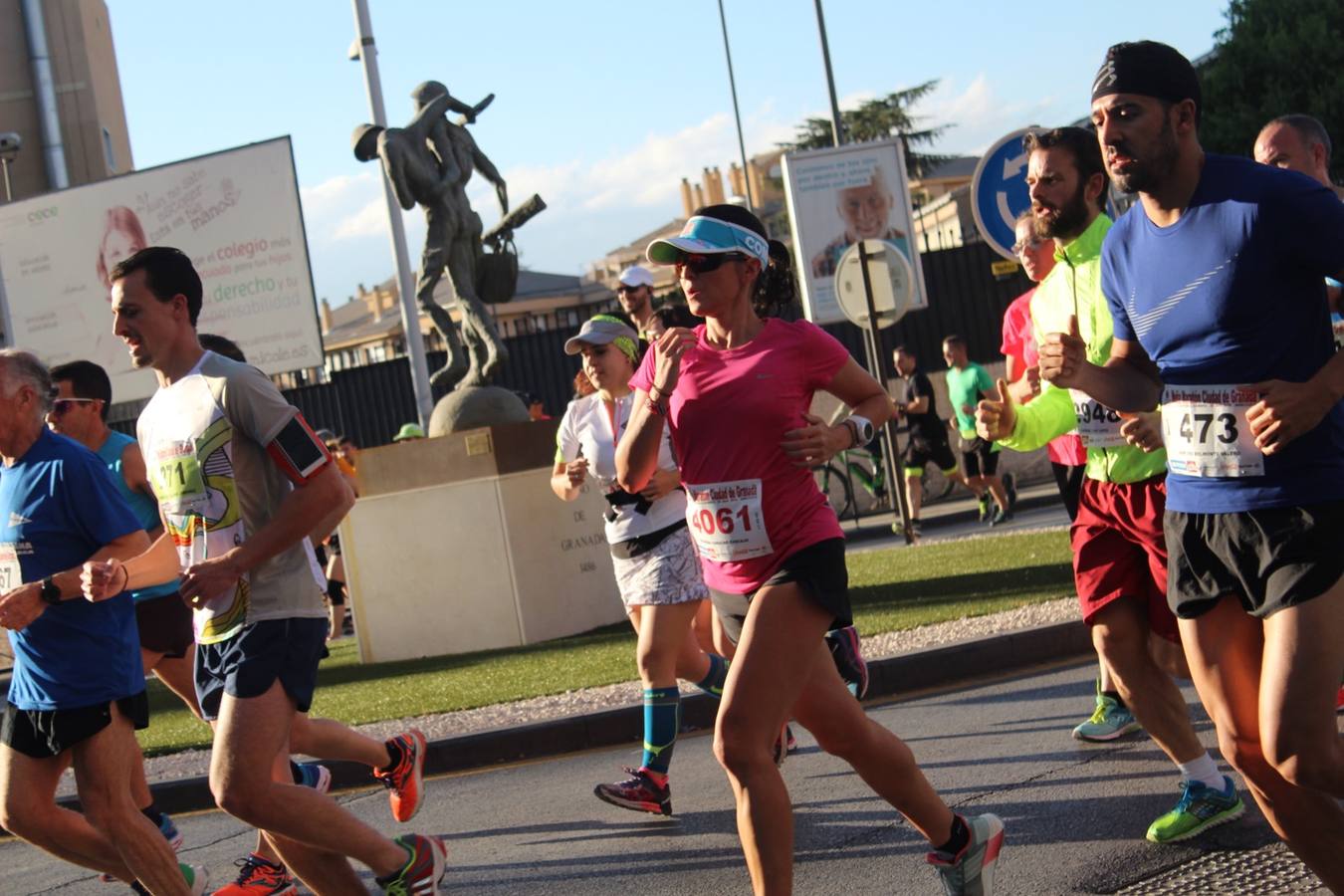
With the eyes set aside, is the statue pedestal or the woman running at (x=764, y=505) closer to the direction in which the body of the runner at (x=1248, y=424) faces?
the woman running

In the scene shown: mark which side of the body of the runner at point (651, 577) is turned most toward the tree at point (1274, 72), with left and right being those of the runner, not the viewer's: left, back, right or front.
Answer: back

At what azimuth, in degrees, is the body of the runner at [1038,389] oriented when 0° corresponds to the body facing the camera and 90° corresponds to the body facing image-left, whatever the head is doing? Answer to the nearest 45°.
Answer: approximately 45°

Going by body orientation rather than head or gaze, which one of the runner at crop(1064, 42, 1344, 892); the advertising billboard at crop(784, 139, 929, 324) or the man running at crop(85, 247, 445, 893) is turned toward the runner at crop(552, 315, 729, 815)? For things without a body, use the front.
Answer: the advertising billboard

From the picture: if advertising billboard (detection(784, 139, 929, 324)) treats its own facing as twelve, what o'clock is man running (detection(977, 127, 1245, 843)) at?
The man running is roughly at 12 o'clock from the advertising billboard.

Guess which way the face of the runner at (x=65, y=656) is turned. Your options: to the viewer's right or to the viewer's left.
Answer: to the viewer's left

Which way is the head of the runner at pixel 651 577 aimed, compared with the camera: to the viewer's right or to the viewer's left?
to the viewer's left
